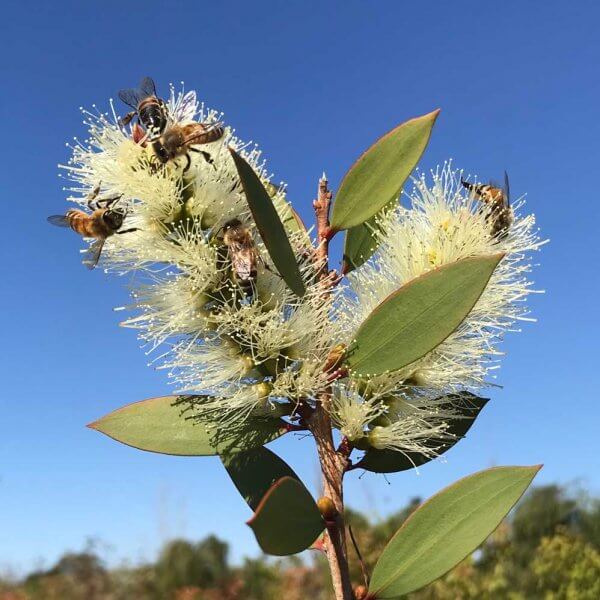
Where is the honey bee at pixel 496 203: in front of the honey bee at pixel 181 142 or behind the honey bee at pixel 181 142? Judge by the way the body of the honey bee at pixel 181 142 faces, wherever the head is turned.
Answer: behind

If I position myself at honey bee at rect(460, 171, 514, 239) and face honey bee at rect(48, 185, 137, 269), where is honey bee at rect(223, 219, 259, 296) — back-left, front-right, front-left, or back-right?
front-left

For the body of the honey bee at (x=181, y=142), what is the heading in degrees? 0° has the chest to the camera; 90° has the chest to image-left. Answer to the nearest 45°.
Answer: approximately 90°
